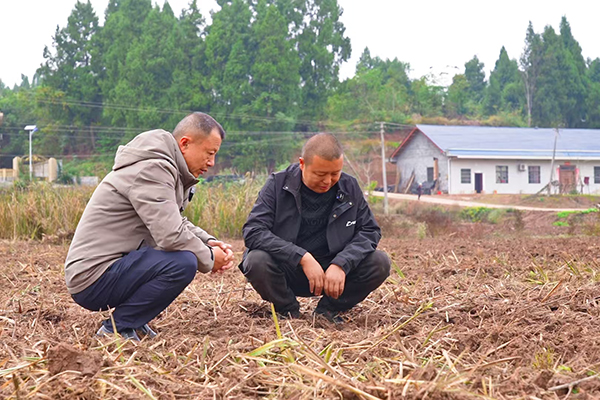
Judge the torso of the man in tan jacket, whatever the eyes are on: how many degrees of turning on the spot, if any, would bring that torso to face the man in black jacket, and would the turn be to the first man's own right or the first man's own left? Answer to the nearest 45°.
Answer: approximately 45° to the first man's own left

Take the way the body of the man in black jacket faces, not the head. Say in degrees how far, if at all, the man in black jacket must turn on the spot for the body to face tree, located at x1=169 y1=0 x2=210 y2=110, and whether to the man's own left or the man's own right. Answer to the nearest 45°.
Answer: approximately 180°

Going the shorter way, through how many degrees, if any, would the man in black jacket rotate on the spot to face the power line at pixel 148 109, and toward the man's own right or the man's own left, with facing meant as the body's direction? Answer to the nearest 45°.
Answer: approximately 180°

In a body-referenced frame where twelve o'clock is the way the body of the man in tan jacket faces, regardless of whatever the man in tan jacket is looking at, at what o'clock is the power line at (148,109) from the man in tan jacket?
The power line is roughly at 9 o'clock from the man in tan jacket.

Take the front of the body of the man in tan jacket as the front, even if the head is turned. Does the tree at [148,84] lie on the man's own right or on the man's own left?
on the man's own left

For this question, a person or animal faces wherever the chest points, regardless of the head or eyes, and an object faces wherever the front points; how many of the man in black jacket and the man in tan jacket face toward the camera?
1

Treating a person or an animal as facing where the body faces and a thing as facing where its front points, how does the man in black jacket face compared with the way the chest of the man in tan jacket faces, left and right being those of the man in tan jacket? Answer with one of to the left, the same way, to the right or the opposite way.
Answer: to the right

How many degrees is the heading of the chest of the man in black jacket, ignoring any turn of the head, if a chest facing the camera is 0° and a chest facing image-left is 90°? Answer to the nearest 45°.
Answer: approximately 0°

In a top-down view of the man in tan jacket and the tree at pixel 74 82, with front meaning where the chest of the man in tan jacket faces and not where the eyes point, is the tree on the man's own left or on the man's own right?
on the man's own left

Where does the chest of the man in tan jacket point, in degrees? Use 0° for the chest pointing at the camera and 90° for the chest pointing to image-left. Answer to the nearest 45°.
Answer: approximately 270°

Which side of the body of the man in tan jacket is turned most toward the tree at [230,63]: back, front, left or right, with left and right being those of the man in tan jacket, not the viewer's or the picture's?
left

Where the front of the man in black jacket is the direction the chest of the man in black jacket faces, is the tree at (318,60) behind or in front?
behind
